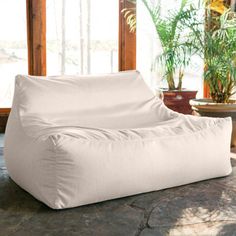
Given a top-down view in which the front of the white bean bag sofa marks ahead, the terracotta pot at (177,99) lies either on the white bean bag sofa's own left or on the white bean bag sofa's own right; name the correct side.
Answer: on the white bean bag sofa's own left

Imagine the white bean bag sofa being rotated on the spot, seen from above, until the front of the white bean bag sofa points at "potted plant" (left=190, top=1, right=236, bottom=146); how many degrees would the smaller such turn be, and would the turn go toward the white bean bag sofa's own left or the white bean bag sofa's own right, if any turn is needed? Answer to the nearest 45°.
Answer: approximately 90° to the white bean bag sofa's own left

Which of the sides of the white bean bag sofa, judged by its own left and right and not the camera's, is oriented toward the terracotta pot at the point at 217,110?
left

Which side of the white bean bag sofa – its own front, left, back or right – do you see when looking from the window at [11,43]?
back

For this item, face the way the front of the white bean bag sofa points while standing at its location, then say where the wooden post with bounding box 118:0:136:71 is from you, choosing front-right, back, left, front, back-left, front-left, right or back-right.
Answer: back-left

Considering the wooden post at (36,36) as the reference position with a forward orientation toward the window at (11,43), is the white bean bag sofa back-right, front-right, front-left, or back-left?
back-left

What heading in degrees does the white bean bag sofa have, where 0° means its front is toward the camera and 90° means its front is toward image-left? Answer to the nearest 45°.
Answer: approximately 315°
